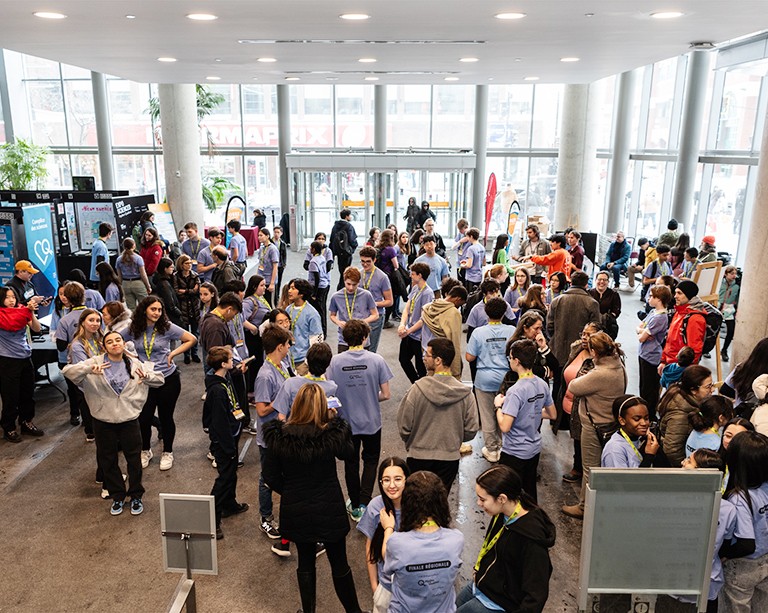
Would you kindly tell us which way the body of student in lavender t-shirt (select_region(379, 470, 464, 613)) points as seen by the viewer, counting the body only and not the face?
away from the camera

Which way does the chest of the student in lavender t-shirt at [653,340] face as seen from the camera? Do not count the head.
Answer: to the viewer's left

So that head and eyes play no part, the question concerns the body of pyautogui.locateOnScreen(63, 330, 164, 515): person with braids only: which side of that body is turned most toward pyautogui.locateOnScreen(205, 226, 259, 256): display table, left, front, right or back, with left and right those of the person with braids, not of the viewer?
back

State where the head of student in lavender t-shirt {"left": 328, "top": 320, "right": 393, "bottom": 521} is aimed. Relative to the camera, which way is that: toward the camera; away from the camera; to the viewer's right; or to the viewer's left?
away from the camera

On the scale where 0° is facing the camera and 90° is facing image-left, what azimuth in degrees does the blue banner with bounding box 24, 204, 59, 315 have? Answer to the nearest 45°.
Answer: approximately 0°

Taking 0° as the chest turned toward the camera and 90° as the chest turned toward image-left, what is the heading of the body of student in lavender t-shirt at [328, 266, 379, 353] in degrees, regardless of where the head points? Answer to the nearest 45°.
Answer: approximately 0°

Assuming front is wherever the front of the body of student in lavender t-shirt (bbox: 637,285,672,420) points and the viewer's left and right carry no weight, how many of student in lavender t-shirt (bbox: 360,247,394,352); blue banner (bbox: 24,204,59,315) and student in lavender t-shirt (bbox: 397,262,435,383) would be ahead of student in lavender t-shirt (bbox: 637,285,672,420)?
3

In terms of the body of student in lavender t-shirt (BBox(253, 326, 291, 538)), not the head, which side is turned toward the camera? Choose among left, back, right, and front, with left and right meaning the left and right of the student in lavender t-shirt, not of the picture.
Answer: right

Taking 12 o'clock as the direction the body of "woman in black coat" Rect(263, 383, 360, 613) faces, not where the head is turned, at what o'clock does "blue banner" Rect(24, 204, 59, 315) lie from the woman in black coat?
The blue banner is roughly at 11 o'clock from the woman in black coat.

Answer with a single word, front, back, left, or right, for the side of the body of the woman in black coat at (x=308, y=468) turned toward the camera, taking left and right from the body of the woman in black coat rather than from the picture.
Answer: back

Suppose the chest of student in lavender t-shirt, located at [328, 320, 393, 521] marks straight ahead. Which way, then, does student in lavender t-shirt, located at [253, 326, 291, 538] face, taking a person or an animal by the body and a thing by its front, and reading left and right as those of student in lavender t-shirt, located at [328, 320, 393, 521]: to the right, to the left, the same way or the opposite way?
to the right

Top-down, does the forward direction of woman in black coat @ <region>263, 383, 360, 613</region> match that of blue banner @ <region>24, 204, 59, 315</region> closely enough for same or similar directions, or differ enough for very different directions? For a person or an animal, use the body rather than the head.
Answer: very different directions

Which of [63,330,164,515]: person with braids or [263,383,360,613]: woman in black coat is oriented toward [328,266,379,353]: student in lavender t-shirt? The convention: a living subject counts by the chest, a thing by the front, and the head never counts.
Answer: the woman in black coat
